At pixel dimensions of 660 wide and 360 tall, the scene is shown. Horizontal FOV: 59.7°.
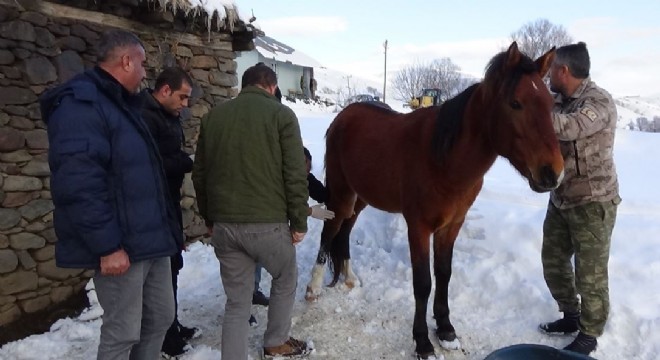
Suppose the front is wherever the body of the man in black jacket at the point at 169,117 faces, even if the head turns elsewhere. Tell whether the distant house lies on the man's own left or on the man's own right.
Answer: on the man's own left

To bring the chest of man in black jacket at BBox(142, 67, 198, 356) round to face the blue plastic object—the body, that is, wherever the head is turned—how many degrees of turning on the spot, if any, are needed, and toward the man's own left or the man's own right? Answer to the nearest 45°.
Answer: approximately 45° to the man's own right

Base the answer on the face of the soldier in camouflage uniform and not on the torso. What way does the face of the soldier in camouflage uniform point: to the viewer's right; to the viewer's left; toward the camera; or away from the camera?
to the viewer's left

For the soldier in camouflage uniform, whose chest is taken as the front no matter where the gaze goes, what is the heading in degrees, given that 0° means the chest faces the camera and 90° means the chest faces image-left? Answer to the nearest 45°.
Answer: approximately 90°

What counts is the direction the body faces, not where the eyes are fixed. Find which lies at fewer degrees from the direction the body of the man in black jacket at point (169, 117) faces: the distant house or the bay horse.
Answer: the bay horse

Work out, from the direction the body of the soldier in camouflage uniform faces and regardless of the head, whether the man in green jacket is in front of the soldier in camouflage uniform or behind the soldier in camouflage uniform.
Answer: in front

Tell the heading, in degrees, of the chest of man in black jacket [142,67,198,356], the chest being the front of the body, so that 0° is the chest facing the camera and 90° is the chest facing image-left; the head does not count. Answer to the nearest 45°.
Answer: approximately 270°

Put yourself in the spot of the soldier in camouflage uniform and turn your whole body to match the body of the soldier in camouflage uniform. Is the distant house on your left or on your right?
on your right

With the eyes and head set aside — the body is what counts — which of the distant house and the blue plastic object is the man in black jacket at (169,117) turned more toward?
the blue plastic object

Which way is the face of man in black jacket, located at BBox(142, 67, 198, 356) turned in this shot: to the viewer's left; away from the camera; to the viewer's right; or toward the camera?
to the viewer's right

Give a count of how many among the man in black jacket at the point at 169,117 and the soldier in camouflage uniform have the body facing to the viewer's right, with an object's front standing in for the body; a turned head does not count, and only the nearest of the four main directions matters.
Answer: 1

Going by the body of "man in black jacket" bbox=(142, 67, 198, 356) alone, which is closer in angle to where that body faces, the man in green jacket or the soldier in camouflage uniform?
the soldier in camouflage uniform
